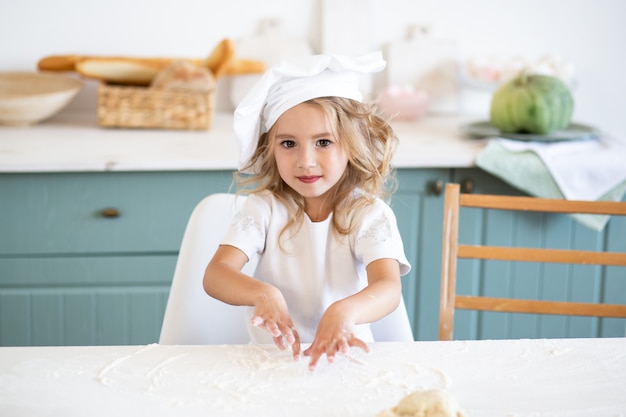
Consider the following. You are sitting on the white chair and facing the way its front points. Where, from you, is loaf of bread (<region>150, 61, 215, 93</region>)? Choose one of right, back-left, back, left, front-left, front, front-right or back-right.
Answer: back

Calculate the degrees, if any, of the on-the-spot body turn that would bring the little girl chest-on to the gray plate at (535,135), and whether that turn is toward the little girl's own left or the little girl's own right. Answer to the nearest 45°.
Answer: approximately 135° to the little girl's own left

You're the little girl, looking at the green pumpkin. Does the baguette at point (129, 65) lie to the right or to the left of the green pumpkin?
left

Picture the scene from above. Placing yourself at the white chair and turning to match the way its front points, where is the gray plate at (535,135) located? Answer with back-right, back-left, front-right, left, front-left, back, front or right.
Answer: back-left

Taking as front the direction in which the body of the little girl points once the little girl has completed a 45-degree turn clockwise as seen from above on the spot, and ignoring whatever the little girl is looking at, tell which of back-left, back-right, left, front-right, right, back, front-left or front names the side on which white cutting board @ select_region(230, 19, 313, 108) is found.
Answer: back-right

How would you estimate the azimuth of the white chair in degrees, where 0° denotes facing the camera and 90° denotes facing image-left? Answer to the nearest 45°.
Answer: approximately 0°

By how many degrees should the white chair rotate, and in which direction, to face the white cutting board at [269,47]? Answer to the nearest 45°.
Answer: approximately 180°
